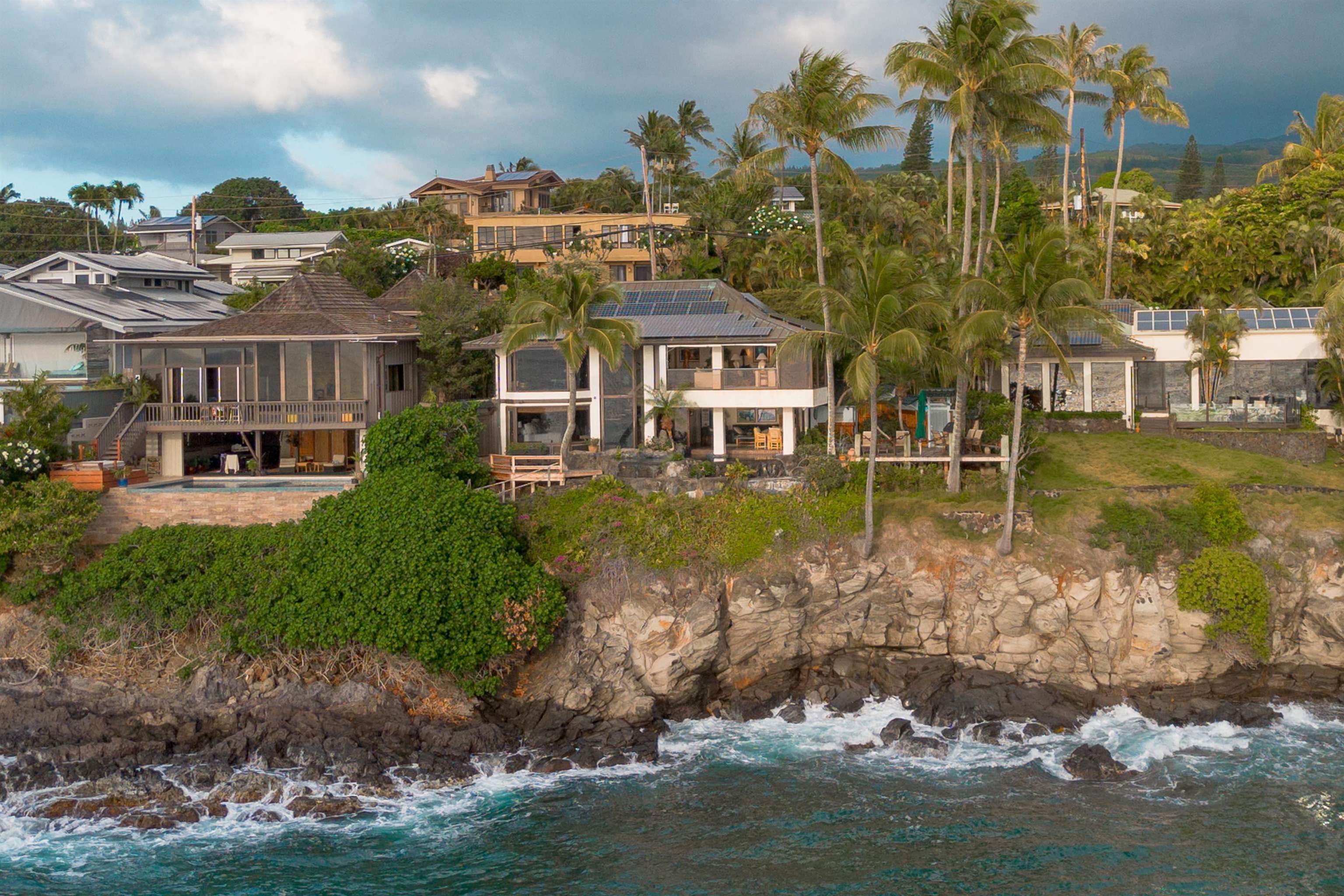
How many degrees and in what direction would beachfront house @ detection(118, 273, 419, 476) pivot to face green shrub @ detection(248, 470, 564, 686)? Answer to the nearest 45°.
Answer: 0° — it already faces it

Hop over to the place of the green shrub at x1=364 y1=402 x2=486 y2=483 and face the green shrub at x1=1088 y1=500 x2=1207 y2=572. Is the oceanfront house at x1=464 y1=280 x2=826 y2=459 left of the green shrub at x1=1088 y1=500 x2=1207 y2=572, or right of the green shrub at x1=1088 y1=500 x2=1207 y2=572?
left

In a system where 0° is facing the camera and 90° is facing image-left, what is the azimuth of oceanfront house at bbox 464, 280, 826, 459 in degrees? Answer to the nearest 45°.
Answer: approximately 0°

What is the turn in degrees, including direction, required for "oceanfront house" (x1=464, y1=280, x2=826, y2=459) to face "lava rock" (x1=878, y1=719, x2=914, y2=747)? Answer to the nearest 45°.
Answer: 0° — it already faces it

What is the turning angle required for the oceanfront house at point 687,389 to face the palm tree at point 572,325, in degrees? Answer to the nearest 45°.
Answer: approximately 45° to its right

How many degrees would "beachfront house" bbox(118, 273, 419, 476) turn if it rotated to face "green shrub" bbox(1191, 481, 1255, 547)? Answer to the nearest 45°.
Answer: approximately 45° to its left

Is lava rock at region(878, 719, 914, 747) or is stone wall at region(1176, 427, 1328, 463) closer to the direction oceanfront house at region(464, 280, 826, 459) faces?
the lava rock

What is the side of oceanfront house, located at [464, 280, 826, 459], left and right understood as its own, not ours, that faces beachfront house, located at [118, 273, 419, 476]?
right

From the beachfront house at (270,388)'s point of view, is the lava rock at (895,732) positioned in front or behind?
in front

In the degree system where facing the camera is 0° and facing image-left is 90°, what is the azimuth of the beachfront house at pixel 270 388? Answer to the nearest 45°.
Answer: approximately 0°

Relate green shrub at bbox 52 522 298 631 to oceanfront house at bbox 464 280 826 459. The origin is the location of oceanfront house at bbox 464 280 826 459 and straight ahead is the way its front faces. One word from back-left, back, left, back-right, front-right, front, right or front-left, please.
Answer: front-right

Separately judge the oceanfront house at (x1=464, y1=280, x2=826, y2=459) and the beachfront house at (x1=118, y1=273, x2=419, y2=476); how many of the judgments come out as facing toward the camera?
2

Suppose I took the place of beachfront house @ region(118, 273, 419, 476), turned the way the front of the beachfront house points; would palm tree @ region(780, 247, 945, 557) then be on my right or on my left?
on my left

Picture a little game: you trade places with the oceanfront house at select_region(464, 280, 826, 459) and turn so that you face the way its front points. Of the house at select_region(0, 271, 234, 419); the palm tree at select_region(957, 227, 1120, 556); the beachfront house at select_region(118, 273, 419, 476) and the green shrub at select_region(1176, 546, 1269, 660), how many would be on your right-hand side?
2

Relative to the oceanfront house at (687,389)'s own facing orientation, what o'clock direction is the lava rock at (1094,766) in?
The lava rock is roughly at 11 o'clock from the oceanfront house.
